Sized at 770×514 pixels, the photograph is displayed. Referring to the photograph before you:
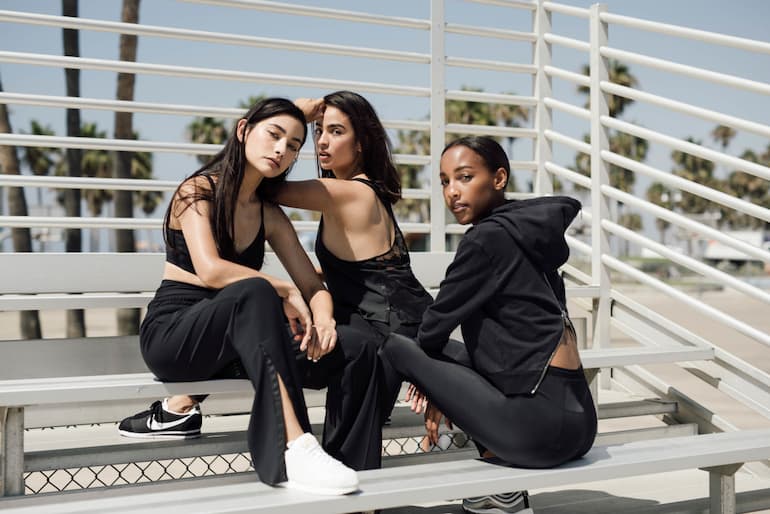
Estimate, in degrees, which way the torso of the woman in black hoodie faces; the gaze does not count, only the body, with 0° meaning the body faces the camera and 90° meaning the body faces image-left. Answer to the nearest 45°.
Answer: approximately 90°
